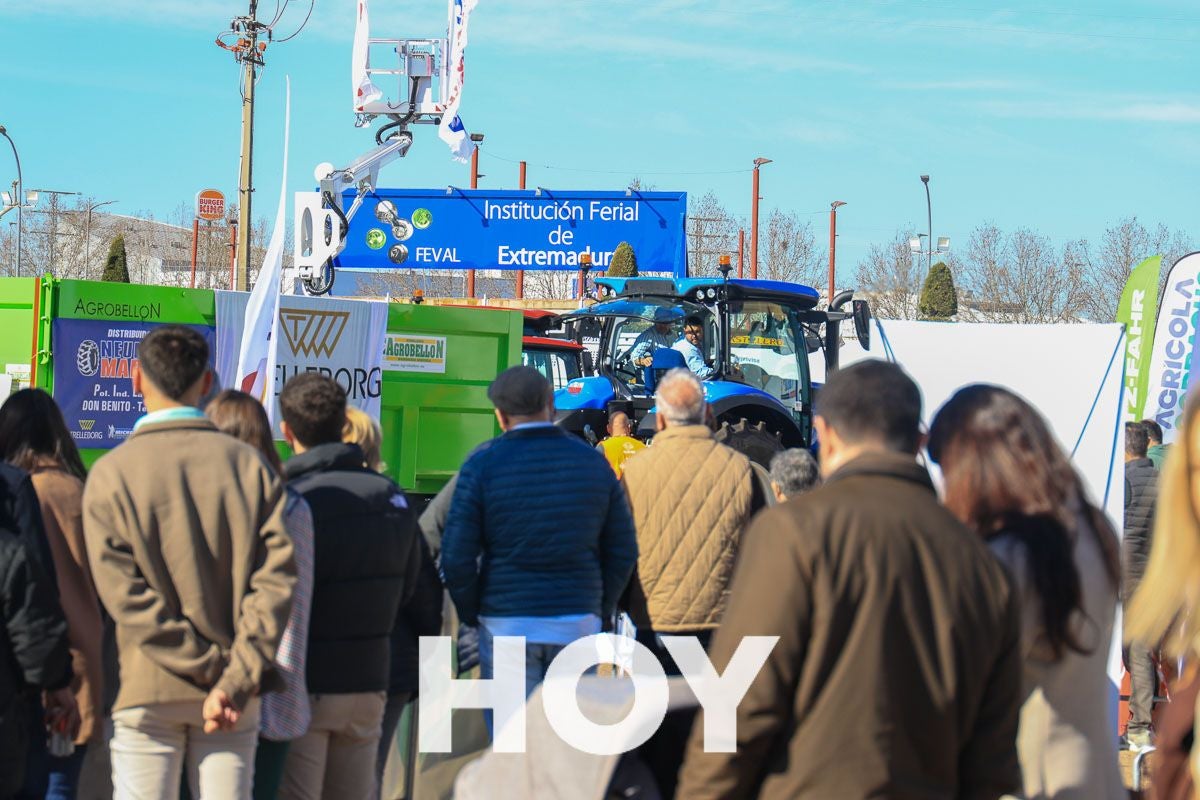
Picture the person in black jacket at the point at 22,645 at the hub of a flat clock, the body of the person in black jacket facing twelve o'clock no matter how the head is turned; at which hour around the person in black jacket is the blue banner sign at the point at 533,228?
The blue banner sign is roughly at 1 o'clock from the person in black jacket.

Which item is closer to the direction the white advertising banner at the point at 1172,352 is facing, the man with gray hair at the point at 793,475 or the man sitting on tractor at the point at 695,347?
the man with gray hair

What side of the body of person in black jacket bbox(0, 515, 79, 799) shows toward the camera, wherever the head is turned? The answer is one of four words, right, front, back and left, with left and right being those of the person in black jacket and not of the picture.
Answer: back

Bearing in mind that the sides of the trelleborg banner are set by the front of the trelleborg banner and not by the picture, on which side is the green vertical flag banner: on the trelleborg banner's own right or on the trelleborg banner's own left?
on the trelleborg banner's own left

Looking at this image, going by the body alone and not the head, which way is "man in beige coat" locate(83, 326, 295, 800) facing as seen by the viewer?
away from the camera

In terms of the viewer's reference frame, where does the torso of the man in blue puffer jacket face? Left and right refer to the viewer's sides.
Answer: facing away from the viewer

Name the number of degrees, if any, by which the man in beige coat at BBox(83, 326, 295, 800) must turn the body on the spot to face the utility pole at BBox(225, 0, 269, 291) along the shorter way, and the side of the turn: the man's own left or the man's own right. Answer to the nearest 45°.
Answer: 0° — they already face it

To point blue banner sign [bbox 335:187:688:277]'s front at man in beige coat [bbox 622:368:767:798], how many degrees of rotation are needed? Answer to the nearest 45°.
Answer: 0° — it already faces them

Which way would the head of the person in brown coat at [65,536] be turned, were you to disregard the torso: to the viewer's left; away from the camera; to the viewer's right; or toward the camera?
away from the camera

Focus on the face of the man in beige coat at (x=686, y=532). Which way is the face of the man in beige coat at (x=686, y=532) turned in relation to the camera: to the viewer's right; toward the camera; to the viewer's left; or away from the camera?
away from the camera

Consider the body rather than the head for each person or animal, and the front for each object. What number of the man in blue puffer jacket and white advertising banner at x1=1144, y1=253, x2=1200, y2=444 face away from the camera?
1

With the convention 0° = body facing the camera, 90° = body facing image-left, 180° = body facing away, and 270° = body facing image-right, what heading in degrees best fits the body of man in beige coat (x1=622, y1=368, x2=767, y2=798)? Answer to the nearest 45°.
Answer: approximately 180°

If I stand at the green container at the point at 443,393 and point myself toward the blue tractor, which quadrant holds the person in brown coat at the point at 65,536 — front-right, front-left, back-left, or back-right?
back-right
